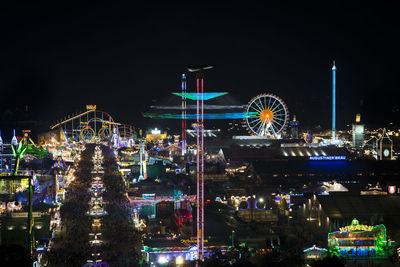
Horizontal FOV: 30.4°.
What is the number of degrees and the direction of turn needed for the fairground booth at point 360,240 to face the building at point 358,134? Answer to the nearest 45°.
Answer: approximately 180°

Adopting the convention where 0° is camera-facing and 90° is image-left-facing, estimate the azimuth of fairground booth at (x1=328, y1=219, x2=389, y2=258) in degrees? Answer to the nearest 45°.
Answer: approximately 0°

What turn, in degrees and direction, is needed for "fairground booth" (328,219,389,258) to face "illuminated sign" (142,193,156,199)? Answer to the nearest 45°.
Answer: approximately 135° to its right
